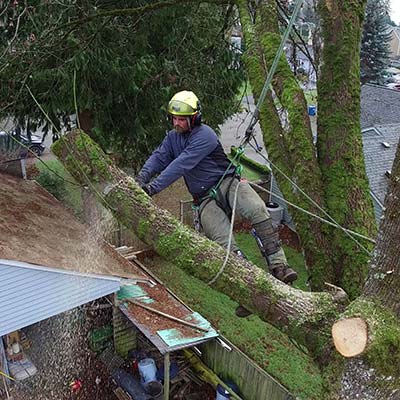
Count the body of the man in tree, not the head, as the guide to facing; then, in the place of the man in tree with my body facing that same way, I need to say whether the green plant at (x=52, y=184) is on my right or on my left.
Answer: on my right

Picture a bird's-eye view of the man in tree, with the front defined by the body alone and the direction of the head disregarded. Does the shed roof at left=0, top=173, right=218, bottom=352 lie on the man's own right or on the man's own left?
on the man's own right

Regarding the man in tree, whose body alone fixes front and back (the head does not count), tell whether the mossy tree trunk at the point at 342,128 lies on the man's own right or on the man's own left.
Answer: on the man's own left

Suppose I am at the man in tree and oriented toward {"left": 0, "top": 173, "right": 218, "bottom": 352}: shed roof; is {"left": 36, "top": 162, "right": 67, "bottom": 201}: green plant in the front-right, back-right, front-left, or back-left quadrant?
front-right

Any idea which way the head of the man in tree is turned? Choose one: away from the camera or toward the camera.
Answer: toward the camera

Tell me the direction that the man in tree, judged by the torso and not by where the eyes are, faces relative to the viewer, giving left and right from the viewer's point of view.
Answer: facing the viewer and to the left of the viewer
